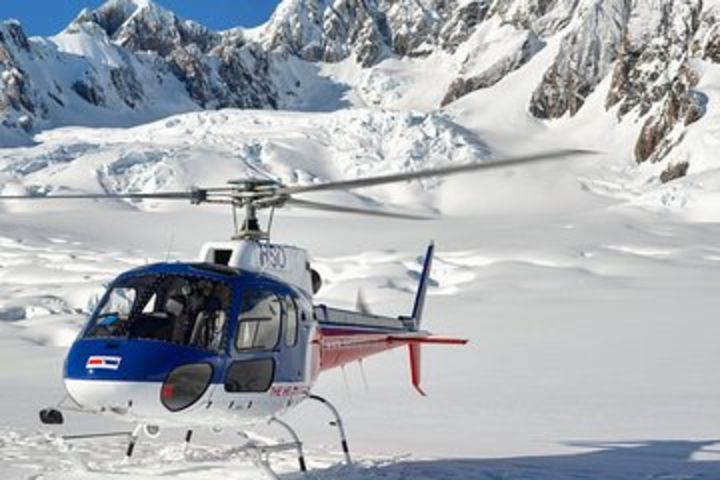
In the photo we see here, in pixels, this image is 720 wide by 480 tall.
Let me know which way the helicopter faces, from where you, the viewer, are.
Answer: facing the viewer and to the left of the viewer
